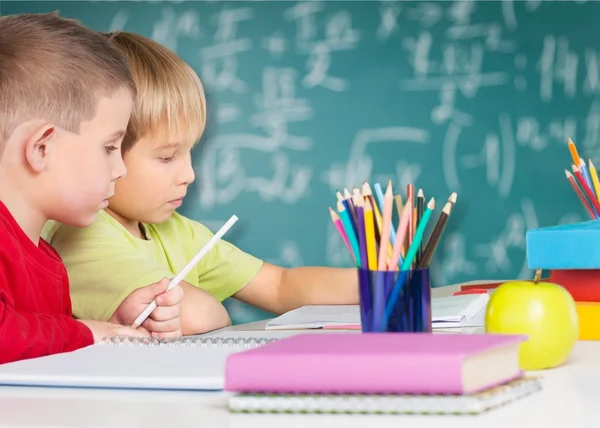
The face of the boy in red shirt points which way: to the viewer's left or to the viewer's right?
to the viewer's right

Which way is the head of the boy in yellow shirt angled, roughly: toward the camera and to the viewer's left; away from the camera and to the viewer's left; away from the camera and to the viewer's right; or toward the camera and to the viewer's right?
toward the camera and to the viewer's right

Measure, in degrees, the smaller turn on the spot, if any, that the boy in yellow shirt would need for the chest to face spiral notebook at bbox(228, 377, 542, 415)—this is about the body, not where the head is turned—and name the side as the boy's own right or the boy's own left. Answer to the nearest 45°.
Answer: approximately 45° to the boy's own right

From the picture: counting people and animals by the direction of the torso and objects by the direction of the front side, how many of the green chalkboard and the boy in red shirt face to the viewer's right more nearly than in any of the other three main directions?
1

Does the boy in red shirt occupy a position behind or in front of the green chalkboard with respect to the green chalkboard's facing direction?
in front

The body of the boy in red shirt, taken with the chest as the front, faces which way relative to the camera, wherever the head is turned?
to the viewer's right

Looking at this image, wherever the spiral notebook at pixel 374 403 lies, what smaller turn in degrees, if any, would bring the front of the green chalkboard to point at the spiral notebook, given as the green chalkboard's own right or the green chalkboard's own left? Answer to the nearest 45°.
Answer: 0° — it already faces it

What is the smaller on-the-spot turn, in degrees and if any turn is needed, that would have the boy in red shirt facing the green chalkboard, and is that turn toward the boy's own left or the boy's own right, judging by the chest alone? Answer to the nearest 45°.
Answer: approximately 45° to the boy's own left

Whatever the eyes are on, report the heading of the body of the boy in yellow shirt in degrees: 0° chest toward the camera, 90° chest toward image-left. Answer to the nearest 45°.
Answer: approximately 315°
